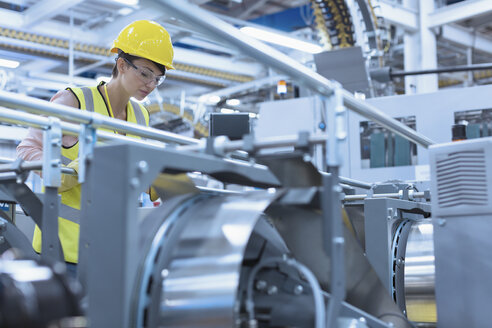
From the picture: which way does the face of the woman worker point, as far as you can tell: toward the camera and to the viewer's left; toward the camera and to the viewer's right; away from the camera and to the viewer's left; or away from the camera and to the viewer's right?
toward the camera and to the viewer's right

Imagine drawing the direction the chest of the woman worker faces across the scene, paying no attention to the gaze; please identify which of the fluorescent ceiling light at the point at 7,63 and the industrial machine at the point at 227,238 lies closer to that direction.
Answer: the industrial machine

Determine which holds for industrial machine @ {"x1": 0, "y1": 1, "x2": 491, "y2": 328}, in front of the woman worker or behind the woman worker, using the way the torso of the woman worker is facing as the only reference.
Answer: in front

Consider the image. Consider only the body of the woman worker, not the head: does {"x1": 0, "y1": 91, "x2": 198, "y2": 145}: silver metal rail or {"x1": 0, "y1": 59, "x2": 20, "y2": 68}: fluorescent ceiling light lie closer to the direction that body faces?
the silver metal rail

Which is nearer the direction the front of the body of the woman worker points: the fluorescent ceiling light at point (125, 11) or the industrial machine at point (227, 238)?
the industrial machine

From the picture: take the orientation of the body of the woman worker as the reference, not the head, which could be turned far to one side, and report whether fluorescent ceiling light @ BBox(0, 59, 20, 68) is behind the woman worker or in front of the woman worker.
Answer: behind

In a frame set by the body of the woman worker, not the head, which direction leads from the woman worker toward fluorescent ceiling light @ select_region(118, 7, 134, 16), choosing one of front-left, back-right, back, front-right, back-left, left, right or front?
back-left

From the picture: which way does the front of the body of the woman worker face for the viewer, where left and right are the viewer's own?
facing the viewer and to the right of the viewer
